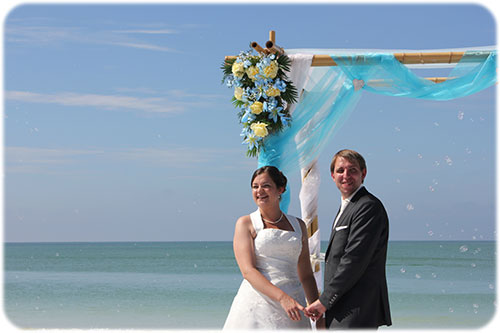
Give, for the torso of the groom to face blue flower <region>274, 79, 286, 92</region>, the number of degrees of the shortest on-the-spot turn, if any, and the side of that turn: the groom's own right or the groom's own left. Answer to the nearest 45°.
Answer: approximately 90° to the groom's own right

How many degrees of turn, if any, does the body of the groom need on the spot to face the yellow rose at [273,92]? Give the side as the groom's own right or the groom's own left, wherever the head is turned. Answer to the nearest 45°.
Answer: approximately 90° to the groom's own right

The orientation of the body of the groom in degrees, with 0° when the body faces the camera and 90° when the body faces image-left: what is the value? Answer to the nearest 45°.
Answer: approximately 45°

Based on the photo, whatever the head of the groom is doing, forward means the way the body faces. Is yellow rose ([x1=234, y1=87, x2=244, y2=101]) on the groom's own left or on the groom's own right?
on the groom's own right

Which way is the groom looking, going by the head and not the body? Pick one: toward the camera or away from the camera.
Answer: toward the camera

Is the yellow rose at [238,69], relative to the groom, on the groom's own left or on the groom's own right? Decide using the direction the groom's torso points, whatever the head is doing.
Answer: on the groom's own right

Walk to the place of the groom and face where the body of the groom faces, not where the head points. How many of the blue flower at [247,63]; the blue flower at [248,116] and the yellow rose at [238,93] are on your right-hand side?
3

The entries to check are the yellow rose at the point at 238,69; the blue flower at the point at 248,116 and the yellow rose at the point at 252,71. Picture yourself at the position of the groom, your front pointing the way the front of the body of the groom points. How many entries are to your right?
3

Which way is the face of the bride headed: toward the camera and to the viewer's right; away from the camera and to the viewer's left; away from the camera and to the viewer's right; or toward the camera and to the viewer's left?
toward the camera and to the viewer's left

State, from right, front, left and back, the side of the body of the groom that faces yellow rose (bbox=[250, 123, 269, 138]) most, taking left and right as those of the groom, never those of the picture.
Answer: right

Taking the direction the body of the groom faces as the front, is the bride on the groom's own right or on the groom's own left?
on the groom's own right

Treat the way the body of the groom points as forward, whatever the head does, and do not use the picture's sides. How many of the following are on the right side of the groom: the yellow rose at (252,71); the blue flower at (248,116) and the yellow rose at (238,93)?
3

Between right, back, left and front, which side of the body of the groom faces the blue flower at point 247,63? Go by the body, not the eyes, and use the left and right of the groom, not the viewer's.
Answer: right
